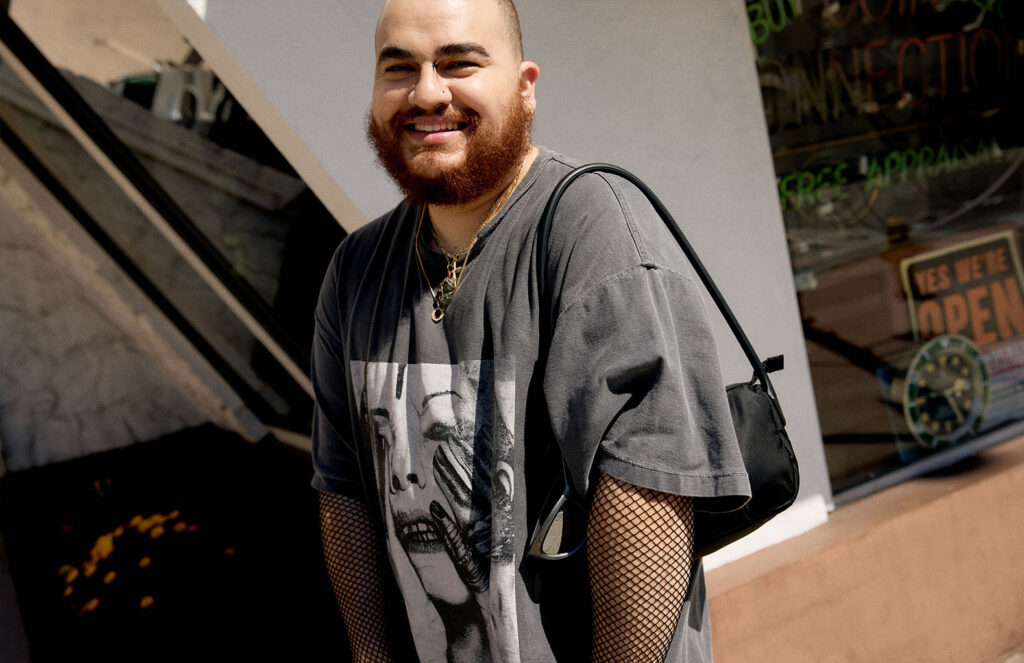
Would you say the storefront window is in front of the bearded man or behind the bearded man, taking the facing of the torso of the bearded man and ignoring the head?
behind

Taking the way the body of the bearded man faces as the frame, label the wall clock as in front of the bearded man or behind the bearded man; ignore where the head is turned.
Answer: behind

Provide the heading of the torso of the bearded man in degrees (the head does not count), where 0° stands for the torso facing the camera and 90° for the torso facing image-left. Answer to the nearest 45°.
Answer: approximately 45°

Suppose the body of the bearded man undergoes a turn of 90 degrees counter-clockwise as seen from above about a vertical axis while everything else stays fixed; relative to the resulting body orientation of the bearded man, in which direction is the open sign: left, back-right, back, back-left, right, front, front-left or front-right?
left
